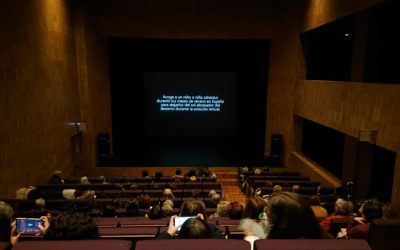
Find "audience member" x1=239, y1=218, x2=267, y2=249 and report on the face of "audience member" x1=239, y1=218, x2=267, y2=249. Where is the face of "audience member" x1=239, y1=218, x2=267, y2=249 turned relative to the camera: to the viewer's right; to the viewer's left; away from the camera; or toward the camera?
away from the camera

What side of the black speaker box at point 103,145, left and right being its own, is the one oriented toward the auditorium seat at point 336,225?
front

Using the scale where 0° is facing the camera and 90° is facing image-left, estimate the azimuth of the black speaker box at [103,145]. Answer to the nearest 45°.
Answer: approximately 0°

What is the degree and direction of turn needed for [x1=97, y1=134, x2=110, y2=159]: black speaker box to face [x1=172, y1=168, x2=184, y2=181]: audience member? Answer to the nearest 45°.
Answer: approximately 45° to its left

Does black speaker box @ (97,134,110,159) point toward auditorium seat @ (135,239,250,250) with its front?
yes

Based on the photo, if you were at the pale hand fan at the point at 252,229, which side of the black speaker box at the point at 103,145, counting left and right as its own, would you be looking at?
front

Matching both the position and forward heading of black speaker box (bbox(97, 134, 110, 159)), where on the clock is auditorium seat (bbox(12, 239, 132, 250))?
The auditorium seat is roughly at 12 o'clock from the black speaker box.

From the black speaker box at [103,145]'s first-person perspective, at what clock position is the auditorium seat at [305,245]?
The auditorium seat is roughly at 12 o'clock from the black speaker box.

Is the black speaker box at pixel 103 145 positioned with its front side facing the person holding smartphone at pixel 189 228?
yes

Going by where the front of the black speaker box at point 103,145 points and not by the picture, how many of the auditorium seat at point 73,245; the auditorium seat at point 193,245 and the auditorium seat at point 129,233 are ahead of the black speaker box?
3

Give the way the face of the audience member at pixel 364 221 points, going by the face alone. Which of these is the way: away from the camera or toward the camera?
away from the camera

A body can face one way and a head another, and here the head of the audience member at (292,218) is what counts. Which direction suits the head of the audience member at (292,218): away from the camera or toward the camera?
away from the camera

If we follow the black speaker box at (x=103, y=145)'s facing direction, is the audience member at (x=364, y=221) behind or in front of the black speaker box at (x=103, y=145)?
in front

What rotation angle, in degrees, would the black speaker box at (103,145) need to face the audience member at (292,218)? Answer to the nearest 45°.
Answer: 0° — it already faces them
